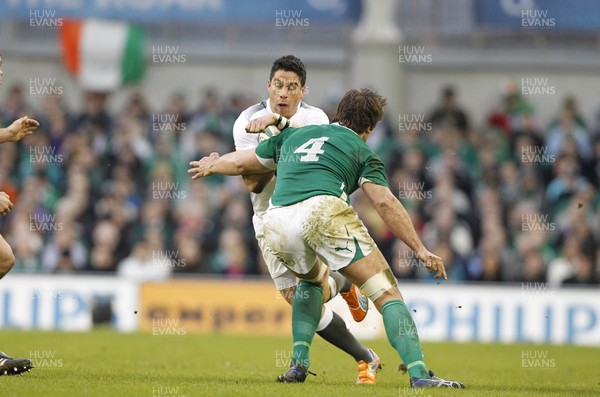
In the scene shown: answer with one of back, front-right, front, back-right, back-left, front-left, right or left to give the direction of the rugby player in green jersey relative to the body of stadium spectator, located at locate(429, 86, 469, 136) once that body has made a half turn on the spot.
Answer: back

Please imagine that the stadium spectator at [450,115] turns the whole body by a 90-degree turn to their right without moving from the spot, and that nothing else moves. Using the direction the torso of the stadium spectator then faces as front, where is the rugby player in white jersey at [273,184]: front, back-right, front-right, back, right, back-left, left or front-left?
left

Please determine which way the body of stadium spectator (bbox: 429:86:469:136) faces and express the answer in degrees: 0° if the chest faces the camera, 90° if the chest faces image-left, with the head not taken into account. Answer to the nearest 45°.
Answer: approximately 0°
